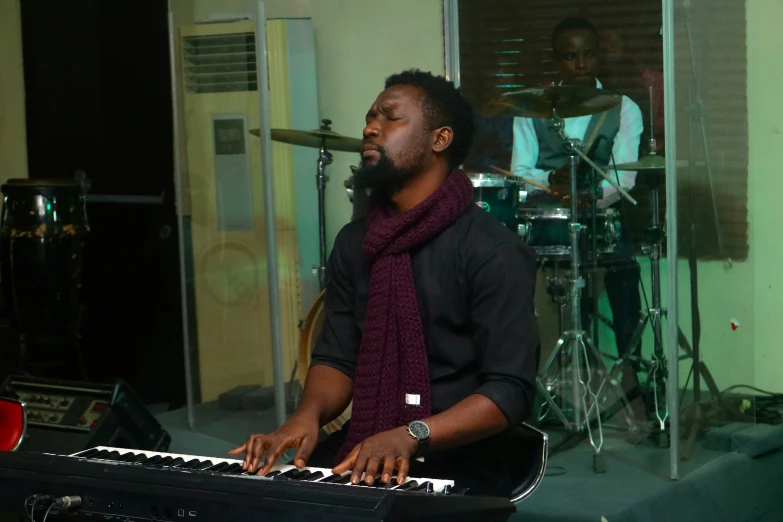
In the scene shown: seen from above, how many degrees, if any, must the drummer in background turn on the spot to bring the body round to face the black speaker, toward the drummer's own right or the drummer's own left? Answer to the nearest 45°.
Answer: approximately 45° to the drummer's own right

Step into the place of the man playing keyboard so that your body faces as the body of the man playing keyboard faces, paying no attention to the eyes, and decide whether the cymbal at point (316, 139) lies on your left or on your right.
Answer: on your right

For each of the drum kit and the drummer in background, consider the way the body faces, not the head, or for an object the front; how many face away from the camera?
0

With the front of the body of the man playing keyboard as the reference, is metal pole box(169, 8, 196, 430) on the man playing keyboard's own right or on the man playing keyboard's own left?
on the man playing keyboard's own right

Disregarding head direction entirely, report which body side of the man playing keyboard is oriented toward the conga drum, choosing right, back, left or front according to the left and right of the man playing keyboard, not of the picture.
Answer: right

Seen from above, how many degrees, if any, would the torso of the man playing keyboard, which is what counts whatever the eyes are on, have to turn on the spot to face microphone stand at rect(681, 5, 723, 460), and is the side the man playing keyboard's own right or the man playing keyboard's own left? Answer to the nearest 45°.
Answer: approximately 180°

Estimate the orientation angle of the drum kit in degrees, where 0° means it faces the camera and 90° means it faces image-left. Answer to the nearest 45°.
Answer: approximately 45°

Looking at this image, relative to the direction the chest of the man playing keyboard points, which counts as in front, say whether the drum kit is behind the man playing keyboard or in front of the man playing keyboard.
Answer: behind

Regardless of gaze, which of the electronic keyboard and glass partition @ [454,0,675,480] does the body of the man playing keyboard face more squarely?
the electronic keyboard
